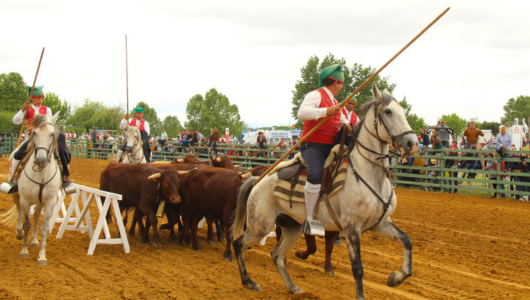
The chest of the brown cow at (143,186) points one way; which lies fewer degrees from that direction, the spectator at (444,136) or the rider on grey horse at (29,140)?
the spectator

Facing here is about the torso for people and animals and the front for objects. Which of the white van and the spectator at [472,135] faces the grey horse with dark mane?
the spectator

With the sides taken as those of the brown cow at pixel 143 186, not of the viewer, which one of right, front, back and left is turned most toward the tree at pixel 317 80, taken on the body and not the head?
left

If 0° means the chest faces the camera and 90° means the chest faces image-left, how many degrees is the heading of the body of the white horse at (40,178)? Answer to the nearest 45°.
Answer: approximately 0°

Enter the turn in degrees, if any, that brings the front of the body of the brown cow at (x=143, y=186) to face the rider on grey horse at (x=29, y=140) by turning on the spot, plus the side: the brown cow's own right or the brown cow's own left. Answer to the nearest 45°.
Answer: approximately 135° to the brown cow's own right

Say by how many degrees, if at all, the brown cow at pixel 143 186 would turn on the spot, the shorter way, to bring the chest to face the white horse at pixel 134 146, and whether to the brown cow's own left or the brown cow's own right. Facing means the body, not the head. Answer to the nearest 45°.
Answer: approximately 135° to the brown cow's own left

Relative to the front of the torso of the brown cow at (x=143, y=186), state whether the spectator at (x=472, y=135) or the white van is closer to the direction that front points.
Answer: the spectator
